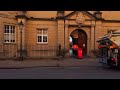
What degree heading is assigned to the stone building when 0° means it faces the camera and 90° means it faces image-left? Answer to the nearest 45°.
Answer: approximately 0°
